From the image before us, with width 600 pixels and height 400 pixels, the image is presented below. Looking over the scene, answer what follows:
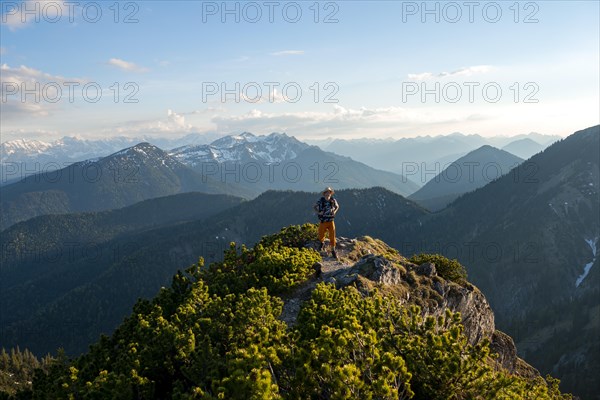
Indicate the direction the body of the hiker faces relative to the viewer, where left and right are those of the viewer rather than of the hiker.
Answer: facing the viewer

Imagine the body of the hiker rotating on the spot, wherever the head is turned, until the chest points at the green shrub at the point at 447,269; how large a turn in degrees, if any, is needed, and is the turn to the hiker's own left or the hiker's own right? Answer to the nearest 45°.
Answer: approximately 135° to the hiker's own left
